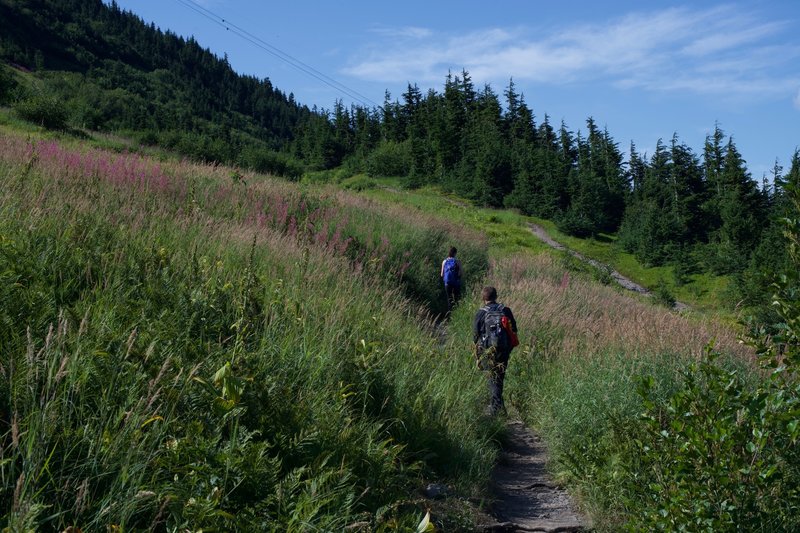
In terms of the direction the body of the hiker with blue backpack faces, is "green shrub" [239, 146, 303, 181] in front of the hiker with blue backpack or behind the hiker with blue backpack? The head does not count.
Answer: in front

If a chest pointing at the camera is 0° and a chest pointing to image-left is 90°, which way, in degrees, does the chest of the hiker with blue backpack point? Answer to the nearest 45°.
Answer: approximately 180°

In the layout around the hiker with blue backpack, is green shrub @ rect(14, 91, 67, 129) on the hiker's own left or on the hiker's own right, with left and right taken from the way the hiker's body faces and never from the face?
on the hiker's own left

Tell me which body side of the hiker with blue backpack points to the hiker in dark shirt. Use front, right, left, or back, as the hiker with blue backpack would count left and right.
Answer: back

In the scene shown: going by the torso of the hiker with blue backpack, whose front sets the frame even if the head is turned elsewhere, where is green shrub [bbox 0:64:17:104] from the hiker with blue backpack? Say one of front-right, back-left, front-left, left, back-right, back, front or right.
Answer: front-left

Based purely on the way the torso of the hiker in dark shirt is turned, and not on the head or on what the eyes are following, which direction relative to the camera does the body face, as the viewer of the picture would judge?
away from the camera

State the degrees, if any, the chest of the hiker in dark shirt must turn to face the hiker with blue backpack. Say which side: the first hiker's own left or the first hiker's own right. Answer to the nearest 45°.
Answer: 0° — they already face them

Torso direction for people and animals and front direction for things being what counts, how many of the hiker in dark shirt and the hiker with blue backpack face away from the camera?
2

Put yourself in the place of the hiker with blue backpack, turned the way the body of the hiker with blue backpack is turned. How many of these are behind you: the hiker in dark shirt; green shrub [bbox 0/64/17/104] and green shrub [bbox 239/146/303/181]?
1

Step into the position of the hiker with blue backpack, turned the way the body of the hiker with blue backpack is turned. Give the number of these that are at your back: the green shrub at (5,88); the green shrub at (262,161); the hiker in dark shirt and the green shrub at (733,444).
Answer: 2

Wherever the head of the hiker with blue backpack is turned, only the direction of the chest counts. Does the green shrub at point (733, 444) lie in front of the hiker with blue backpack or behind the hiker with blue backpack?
behind

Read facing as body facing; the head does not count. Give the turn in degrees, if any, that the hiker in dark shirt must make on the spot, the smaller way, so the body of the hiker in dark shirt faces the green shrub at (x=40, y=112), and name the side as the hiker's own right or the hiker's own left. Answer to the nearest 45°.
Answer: approximately 45° to the hiker's own left
